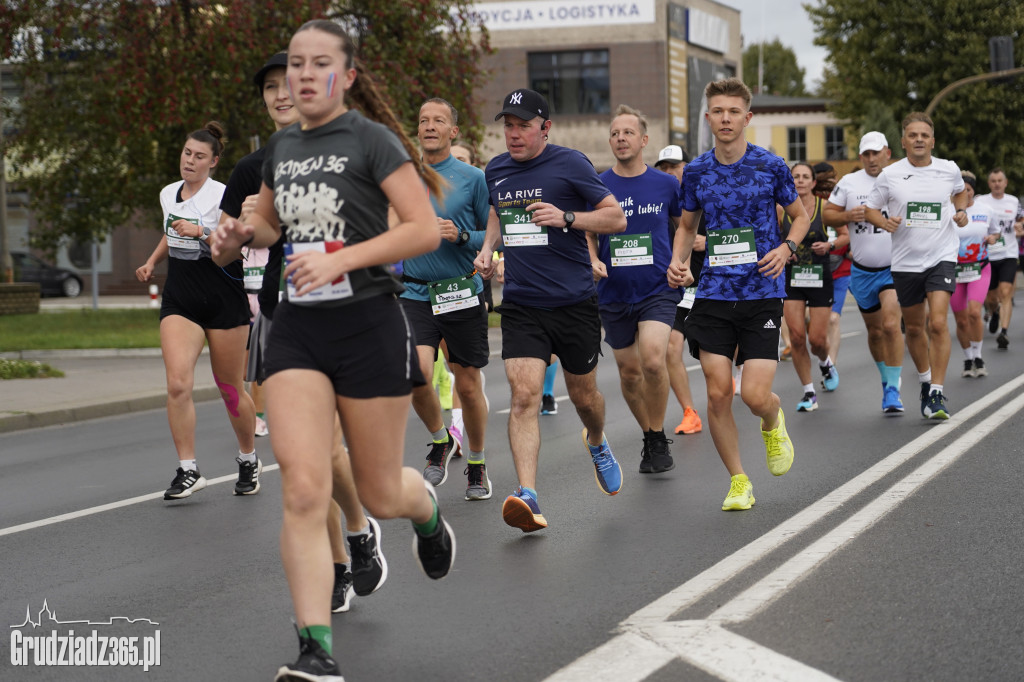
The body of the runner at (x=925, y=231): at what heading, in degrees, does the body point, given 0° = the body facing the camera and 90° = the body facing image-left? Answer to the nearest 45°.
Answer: approximately 0°

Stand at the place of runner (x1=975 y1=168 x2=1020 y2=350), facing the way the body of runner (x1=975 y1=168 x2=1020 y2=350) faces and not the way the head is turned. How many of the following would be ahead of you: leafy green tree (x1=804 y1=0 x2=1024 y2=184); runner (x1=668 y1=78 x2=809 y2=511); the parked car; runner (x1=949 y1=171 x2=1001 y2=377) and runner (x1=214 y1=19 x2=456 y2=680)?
3

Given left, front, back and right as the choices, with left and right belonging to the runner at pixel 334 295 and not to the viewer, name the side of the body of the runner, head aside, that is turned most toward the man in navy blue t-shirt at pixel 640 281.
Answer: back

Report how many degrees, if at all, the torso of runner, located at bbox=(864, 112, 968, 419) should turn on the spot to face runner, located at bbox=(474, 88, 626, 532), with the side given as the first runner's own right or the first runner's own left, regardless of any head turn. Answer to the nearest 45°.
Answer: approximately 45° to the first runner's own right

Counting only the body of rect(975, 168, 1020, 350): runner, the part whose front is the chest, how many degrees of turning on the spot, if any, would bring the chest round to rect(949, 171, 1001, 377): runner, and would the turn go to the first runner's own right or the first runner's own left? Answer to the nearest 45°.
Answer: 0° — they already face them
